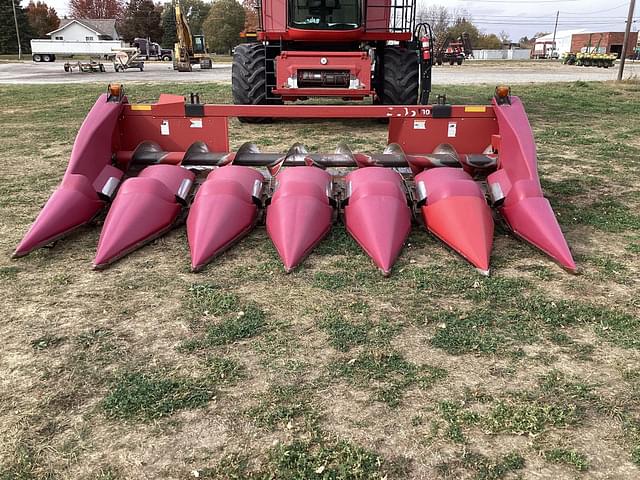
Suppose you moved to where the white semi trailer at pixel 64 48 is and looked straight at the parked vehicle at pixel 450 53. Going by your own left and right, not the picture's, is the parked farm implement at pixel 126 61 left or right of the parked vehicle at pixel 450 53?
right

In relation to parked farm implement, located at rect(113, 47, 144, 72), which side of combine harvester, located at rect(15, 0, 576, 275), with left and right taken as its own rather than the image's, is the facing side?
back

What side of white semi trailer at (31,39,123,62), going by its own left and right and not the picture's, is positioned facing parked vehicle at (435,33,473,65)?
front

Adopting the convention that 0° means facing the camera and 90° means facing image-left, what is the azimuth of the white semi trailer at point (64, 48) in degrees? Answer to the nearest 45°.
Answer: approximately 270°

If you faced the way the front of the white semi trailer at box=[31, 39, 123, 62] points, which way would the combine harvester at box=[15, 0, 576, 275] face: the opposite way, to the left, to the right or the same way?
to the right

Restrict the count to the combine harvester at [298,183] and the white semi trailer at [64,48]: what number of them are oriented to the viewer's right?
1

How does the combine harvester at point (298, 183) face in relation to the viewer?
toward the camera

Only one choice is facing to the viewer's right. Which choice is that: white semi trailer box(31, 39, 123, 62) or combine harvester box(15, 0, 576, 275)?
the white semi trailer

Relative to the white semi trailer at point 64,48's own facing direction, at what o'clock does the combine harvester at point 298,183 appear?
The combine harvester is roughly at 3 o'clock from the white semi trailer.
